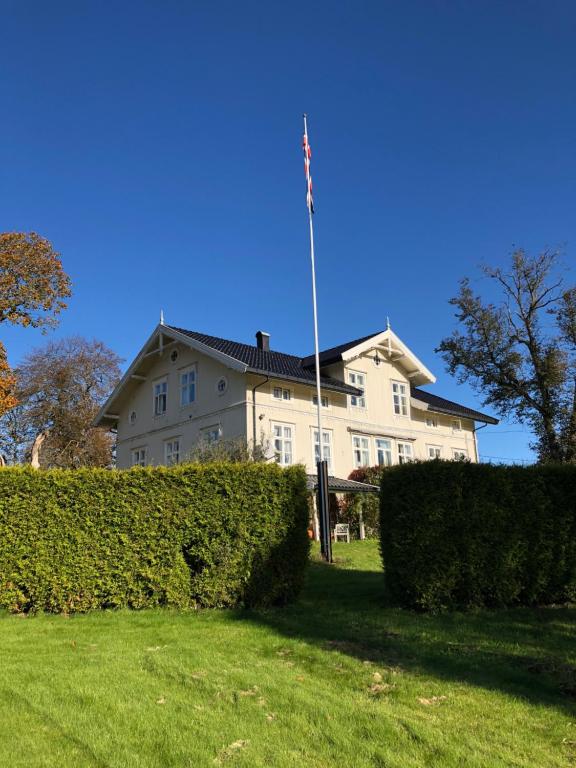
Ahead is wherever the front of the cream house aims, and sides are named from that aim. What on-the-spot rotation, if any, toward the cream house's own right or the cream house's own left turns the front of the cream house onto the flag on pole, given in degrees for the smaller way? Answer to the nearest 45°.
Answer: approximately 45° to the cream house's own right

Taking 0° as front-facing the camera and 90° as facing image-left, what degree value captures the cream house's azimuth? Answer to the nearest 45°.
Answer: approximately 315°

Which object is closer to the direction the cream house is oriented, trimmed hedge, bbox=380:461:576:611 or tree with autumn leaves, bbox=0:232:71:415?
the trimmed hedge

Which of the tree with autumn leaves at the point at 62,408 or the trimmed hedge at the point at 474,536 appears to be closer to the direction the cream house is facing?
the trimmed hedge

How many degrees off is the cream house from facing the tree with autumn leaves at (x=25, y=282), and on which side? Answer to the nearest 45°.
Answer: approximately 135° to its right
